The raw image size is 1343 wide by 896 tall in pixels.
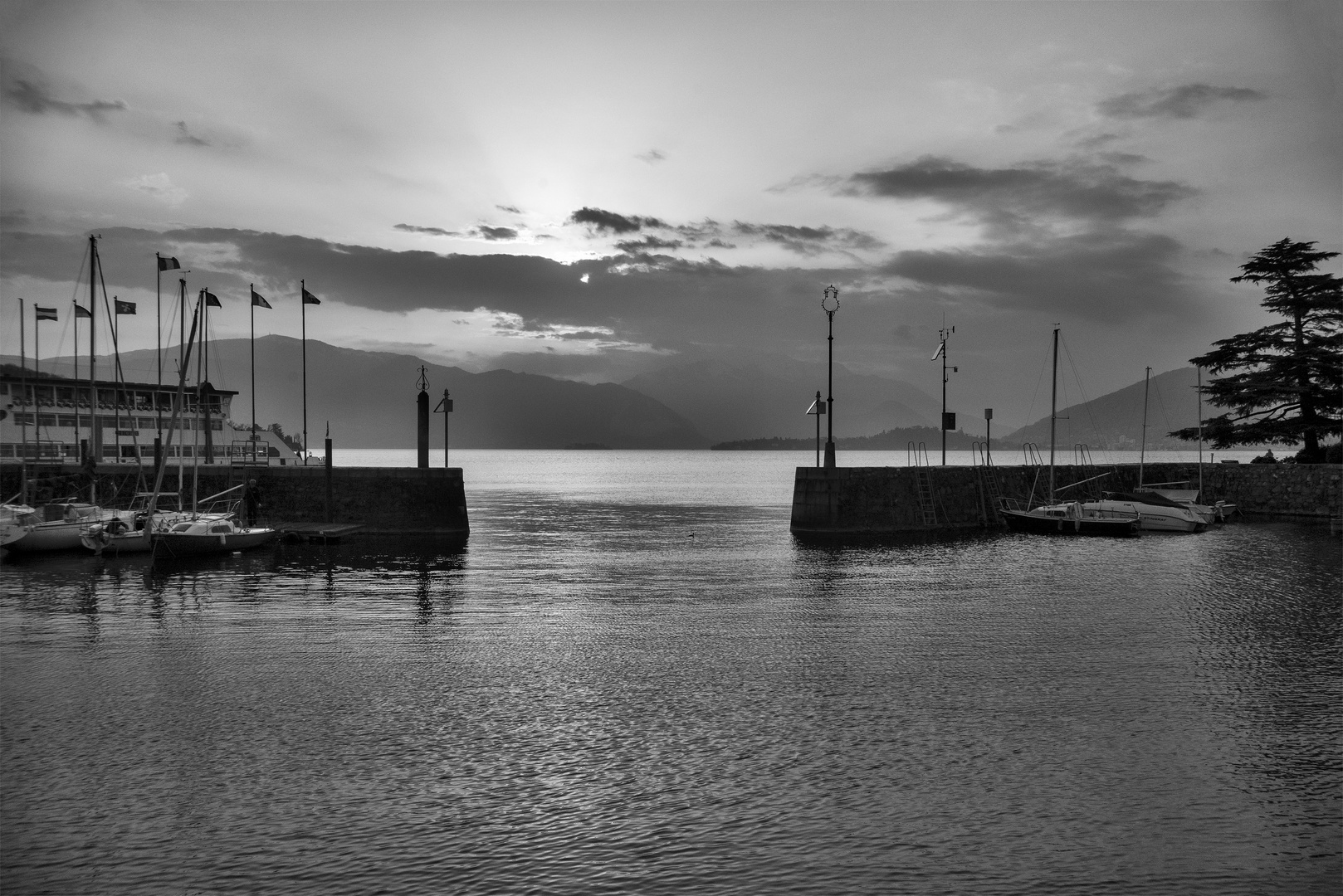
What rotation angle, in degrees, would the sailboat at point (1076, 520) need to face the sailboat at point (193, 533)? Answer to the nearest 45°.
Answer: approximately 45° to its left

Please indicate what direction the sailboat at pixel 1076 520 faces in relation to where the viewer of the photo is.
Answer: facing to the left of the viewer
